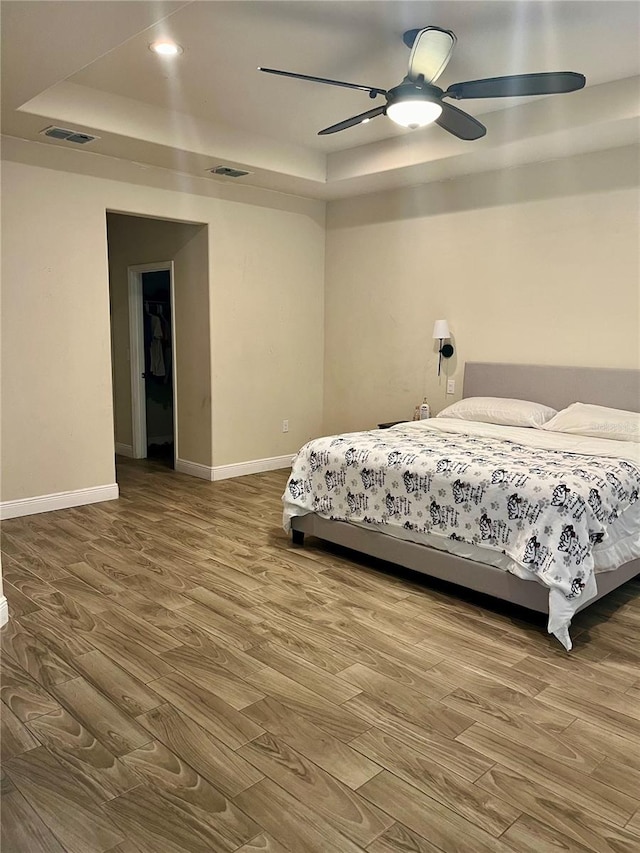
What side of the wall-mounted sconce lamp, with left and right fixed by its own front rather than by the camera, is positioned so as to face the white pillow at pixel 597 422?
left

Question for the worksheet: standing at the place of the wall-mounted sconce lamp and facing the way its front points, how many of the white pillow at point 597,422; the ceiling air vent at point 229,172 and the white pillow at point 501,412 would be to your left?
2

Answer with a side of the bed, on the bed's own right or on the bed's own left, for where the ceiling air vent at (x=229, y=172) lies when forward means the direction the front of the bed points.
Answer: on the bed's own right

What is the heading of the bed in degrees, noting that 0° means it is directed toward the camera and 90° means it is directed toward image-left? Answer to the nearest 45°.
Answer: approximately 45°

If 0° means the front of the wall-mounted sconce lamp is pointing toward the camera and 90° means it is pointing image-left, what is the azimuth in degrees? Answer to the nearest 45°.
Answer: approximately 45°

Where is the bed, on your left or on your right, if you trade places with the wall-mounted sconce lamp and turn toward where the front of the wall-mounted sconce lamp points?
on your left

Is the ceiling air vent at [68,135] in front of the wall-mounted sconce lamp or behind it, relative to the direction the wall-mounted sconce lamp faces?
in front

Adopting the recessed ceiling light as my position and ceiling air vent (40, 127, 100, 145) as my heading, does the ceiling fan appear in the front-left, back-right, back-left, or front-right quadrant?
back-right

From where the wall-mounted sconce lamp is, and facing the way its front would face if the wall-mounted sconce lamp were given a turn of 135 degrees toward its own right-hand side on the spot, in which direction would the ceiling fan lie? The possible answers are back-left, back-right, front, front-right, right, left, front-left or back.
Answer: back

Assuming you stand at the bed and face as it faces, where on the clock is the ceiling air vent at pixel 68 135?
The ceiling air vent is roughly at 2 o'clock from the bed.

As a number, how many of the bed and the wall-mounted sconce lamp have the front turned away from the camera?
0
